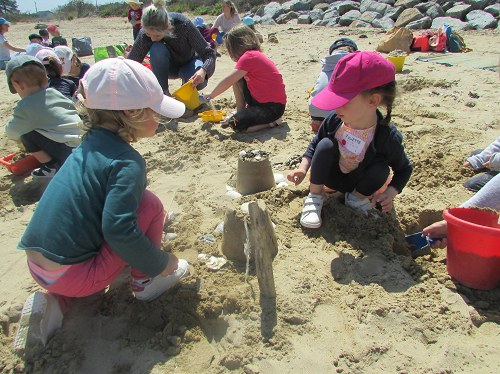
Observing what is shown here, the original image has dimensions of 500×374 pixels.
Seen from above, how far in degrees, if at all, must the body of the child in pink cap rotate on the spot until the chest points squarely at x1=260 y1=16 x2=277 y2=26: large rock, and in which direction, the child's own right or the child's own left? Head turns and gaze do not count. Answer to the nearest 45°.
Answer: approximately 135° to the child's own right

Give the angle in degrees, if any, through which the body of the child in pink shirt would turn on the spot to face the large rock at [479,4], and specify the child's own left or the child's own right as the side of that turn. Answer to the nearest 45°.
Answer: approximately 135° to the child's own right

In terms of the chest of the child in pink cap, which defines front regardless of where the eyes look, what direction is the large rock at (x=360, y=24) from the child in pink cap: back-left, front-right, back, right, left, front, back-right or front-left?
back-right

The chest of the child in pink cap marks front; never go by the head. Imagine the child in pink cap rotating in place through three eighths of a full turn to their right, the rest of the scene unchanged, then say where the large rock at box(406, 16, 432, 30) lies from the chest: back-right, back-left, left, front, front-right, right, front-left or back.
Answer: front

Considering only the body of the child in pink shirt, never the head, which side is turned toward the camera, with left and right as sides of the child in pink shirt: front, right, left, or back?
left

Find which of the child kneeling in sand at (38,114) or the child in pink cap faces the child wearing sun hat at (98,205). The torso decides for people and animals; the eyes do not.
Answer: the child in pink cap
